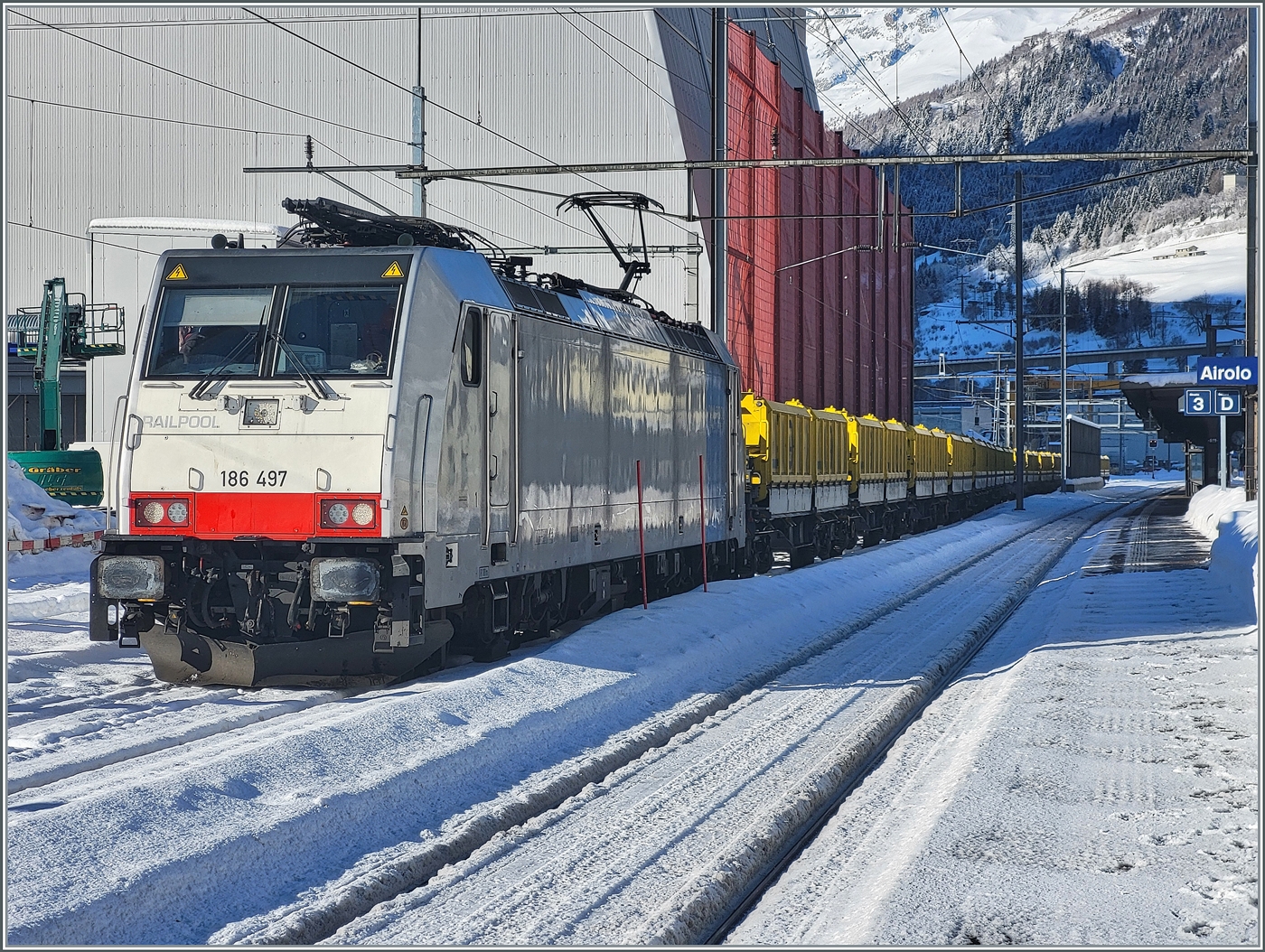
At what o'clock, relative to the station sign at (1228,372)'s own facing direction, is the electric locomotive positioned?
The electric locomotive is roughly at 1 o'clock from the station sign.

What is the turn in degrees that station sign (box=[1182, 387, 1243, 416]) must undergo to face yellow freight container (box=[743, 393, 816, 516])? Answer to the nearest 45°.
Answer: approximately 90° to its right

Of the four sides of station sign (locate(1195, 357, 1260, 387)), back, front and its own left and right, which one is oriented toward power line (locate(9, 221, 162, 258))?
right

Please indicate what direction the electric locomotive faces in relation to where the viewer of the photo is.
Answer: facing the viewer and to the left of the viewer

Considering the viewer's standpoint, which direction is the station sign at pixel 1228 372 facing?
facing the viewer

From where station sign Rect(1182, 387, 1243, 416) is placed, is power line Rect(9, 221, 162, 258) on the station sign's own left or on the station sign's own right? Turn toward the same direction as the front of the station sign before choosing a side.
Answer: on the station sign's own right

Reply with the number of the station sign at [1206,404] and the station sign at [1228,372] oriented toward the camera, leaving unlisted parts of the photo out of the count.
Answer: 2
